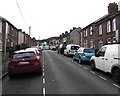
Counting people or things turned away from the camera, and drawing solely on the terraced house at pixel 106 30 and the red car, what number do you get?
1

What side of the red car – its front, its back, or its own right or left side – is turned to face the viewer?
back

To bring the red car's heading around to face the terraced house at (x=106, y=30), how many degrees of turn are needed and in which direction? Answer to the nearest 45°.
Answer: approximately 45° to its right

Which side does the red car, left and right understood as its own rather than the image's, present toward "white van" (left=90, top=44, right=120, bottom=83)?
right

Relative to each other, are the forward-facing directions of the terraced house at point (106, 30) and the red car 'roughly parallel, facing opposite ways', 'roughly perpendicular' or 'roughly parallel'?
roughly perpendicular

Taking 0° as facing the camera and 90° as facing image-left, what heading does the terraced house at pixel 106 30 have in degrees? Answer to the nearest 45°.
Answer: approximately 45°

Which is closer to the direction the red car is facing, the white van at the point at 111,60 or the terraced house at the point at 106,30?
the terraced house

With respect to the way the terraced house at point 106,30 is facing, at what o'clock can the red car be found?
The red car is roughly at 11 o'clock from the terraced house.
